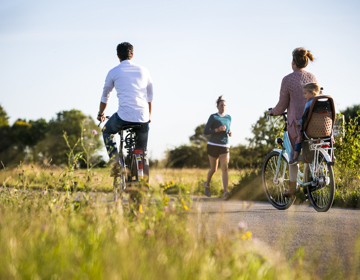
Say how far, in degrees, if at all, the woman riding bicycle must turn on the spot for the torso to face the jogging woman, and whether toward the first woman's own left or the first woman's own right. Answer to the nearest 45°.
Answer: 0° — they already face them

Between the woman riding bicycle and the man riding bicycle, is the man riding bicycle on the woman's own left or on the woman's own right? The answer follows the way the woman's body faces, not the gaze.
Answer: on the woman's own left

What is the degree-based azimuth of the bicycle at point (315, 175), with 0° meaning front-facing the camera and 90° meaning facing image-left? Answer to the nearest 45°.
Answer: approximately 135°

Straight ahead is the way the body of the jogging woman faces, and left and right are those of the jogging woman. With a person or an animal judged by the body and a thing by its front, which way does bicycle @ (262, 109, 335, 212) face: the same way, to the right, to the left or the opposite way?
the opposite way

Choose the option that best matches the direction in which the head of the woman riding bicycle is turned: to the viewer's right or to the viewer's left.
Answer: to the viewer's left

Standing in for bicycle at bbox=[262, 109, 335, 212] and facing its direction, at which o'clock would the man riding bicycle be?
The man riding bicycle is roughly at 10 o'clock from the bicycle.

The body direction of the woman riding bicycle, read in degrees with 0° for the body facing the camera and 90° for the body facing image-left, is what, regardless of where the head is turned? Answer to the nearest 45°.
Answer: approximately 135°

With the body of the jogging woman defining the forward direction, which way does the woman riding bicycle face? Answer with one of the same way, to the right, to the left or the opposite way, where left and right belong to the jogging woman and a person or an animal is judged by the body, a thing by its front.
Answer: the opposite way

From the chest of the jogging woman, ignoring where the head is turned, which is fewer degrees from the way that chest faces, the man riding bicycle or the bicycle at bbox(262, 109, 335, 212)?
the bicycle

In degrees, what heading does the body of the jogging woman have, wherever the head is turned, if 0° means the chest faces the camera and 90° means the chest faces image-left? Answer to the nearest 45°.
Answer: approximately 315°
